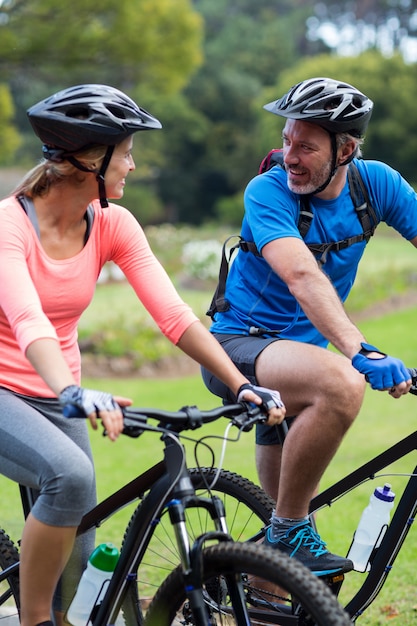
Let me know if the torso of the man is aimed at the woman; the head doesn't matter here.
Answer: no

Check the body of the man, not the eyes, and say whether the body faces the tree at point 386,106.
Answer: no

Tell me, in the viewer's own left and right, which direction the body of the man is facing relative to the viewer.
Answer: facing the viewer and to the right of the viewer

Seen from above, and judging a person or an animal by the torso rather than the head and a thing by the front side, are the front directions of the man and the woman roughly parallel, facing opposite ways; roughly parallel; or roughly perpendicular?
roughly parallel

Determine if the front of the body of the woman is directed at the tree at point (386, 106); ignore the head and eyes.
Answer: no

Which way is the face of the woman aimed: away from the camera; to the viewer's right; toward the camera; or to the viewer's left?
to the viewer's right

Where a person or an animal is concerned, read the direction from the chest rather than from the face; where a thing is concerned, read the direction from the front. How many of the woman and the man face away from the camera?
0

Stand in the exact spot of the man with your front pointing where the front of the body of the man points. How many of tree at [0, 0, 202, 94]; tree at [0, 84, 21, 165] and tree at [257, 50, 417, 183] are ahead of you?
0

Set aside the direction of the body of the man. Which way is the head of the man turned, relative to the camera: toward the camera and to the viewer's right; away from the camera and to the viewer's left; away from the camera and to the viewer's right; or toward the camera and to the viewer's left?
toward the camera and to the viewer's left

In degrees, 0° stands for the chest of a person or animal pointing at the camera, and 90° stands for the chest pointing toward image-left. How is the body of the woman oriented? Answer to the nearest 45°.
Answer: approximately 315°

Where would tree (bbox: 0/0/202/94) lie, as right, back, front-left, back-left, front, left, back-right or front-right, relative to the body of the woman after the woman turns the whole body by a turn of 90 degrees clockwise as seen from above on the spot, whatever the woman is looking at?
back-right
